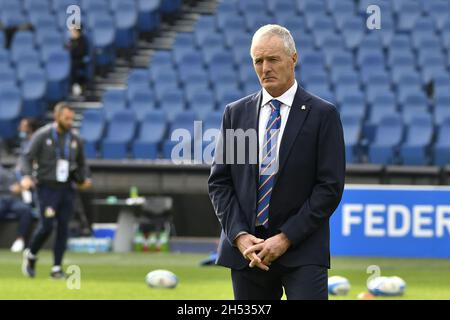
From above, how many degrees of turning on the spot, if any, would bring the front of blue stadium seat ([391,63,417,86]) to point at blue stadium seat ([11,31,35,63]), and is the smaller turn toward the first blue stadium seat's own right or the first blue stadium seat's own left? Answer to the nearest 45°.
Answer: approximately 90° to the first blue stadium seat's own right

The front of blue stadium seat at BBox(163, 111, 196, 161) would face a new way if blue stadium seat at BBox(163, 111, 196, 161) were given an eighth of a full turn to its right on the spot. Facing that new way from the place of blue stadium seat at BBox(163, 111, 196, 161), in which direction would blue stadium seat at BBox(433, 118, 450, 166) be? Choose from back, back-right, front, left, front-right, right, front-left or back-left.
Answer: back

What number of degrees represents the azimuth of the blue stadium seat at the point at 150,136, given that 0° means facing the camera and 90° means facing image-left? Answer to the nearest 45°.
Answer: approximately 45°

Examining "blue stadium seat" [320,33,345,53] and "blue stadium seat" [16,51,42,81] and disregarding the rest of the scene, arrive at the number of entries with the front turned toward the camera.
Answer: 2

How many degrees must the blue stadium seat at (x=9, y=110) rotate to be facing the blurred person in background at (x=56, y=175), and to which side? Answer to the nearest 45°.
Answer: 0° — it already faces them

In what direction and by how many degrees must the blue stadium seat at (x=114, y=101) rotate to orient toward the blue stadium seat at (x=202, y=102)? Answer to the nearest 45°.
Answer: approximately 90° to its left

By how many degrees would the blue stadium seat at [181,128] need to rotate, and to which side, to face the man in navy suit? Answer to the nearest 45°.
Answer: approximately 45° to its left

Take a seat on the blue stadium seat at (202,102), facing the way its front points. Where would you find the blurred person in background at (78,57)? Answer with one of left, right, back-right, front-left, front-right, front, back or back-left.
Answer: back-right

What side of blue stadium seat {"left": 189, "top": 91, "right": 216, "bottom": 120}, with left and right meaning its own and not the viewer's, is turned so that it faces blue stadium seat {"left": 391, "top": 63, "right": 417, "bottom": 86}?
left

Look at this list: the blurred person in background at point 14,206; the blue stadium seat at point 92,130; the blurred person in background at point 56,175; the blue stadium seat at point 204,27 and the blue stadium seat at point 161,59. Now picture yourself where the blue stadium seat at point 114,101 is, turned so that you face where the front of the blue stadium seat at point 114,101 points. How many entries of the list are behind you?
2

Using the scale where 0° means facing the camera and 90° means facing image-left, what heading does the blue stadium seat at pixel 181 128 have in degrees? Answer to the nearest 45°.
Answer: approximately 45°

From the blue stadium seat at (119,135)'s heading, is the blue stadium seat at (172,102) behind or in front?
behind
